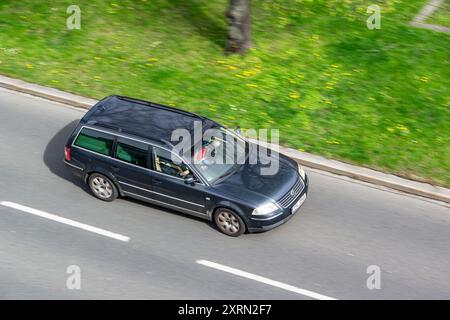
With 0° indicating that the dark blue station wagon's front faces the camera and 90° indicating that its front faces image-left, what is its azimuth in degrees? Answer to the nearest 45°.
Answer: approximately 315°
